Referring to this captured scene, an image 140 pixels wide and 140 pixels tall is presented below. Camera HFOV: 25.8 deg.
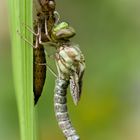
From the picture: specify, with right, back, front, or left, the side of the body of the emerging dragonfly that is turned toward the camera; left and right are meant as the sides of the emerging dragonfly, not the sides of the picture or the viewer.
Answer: left
